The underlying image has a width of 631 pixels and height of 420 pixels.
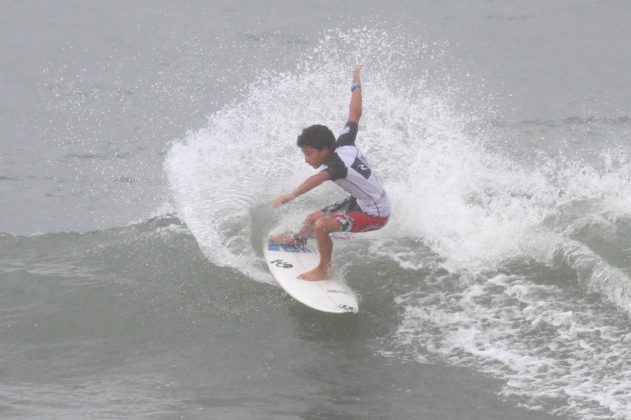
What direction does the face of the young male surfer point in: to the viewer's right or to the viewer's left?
to the viewer's left

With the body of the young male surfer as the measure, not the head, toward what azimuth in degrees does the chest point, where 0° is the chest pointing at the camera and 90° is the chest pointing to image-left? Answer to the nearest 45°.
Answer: approximately 90°
